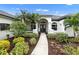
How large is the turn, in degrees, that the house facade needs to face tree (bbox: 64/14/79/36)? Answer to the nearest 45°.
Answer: approximately 90° to its left

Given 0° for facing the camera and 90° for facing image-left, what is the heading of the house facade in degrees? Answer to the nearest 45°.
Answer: approximately 0°
